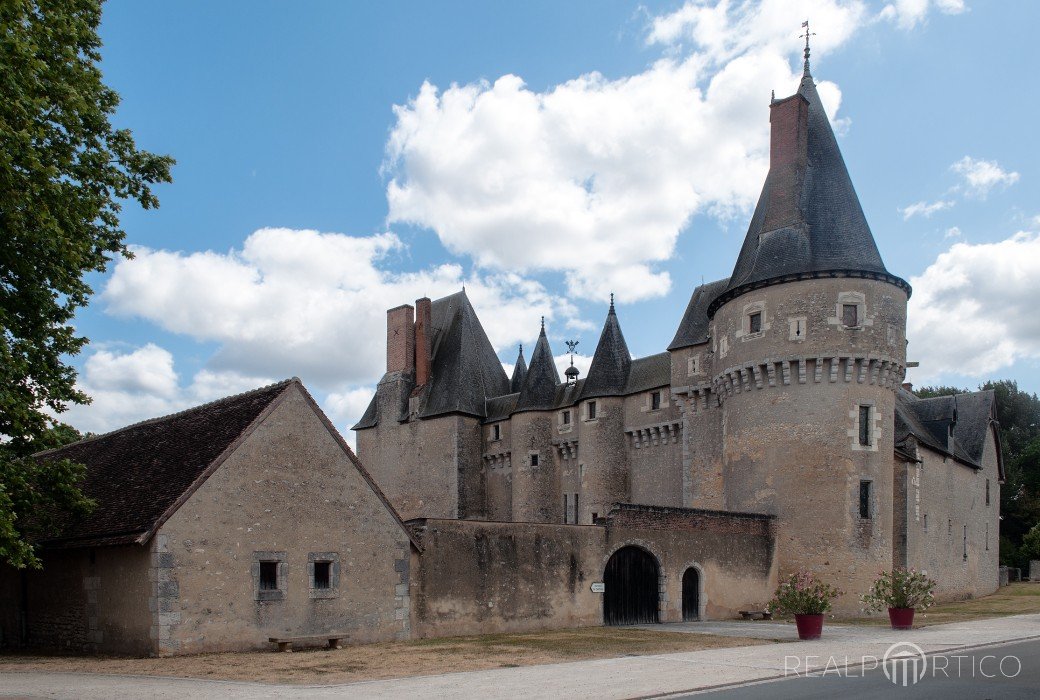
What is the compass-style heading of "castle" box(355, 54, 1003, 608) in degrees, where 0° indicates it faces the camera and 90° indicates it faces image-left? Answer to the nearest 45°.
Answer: approximately 45°

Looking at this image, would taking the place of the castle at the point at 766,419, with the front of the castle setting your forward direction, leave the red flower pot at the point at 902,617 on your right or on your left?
on your left
